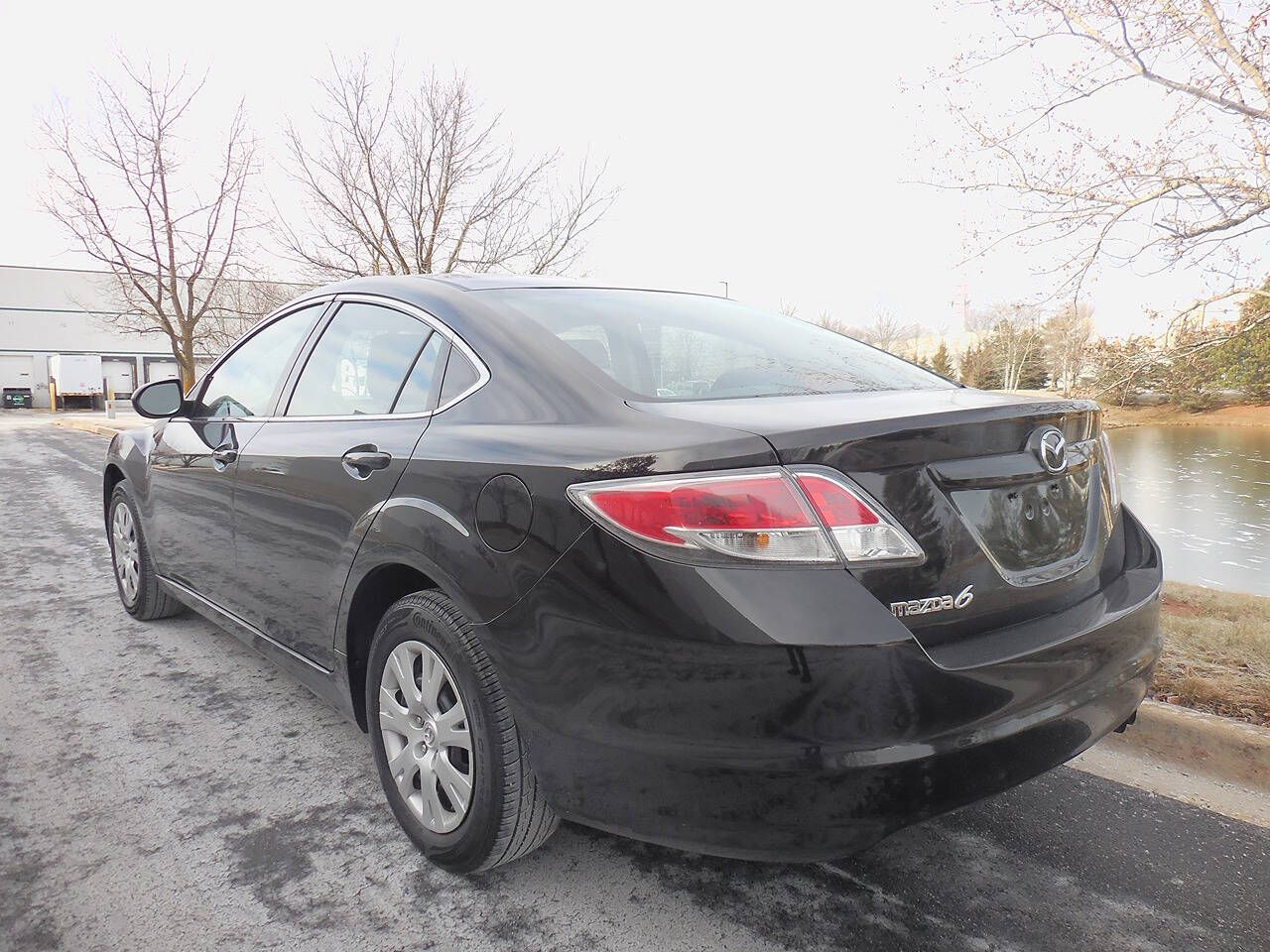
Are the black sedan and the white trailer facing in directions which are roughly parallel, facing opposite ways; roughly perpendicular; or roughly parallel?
roughly parallel, facing opposite ways

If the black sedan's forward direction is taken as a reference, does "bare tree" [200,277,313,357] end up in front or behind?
in front

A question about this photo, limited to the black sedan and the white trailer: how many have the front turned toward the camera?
1

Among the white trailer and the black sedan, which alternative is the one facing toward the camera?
the white trailer

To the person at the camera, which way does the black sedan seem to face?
facing away from the viewer and to the left of the viewer

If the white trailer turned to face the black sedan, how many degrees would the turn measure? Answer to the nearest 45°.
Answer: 0° — it already faces it

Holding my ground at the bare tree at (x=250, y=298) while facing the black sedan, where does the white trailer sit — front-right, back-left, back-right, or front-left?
back-right

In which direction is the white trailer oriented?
toward the camera

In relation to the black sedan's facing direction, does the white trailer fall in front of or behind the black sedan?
in front
